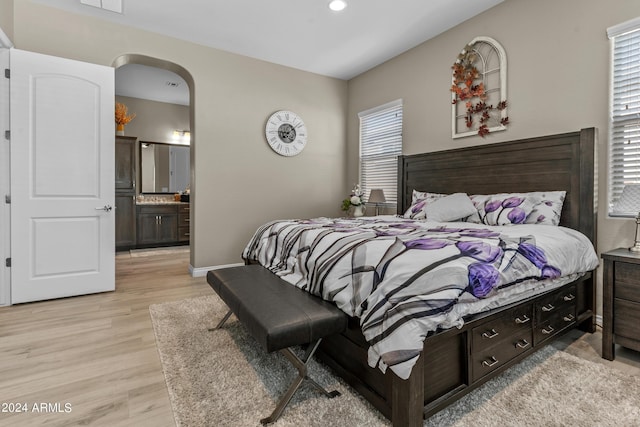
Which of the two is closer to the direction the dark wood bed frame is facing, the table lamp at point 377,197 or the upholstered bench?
the upholstered bench

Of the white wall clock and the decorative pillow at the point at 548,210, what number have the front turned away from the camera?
0

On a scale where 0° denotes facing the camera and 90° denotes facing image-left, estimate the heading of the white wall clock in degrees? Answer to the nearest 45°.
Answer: approximately 315°

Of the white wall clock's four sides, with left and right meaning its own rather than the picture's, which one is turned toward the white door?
right

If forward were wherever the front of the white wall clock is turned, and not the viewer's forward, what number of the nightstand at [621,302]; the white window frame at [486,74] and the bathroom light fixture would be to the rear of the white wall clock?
1

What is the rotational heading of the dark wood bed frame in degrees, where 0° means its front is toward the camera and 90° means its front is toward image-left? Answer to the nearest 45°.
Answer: approximately 45°

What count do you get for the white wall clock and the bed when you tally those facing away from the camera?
0

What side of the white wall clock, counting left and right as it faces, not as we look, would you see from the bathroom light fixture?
back

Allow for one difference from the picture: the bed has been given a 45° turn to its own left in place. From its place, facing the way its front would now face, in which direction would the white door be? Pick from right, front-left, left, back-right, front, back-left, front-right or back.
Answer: right

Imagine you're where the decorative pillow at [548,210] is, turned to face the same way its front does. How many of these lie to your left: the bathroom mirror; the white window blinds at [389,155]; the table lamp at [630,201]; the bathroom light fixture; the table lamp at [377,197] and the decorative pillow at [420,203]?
1

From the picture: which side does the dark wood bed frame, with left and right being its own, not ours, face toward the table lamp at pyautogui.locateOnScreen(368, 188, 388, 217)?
right

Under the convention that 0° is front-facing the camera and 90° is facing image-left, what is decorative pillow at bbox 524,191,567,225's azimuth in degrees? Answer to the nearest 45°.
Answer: approximately 45°
